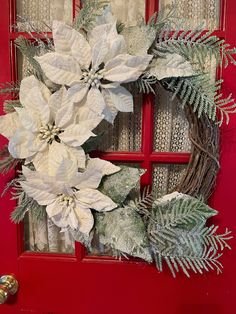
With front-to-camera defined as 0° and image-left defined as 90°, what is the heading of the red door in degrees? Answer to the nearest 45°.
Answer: approximately 0°
